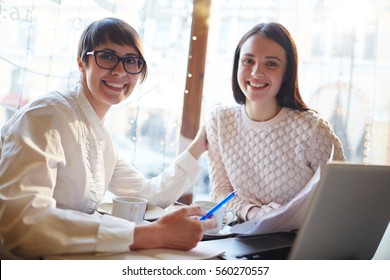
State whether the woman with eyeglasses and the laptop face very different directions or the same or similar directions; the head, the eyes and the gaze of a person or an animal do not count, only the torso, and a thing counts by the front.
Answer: very different directions

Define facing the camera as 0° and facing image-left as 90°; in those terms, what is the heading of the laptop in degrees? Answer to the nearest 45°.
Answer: approximately 135°

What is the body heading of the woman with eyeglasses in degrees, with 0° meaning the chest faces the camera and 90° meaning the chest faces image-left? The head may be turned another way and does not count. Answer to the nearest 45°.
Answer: approximately 315°
